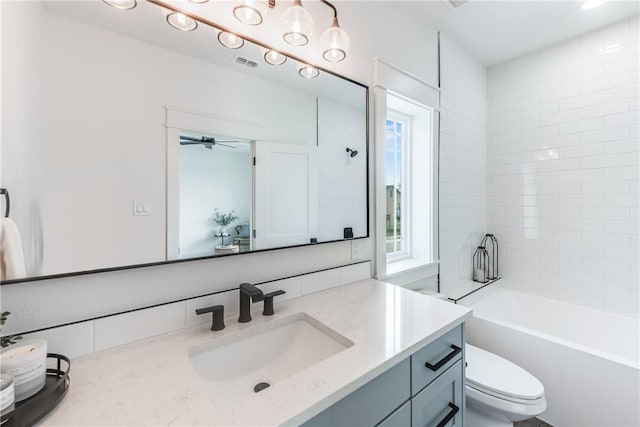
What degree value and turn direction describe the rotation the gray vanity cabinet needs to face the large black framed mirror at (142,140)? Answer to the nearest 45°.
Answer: approximately 135° to its right

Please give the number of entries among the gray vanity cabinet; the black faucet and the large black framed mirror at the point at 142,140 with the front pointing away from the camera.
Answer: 0

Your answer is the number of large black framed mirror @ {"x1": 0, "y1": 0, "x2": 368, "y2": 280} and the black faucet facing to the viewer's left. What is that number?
0

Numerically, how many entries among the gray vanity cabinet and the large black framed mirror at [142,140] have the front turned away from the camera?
0

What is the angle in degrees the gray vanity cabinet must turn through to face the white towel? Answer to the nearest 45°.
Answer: approximately 90° to its right

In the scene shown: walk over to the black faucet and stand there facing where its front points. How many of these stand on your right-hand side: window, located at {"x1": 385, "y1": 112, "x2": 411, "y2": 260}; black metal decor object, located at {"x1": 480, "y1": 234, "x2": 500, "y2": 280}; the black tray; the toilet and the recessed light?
1

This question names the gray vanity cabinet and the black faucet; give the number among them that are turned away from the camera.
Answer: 0

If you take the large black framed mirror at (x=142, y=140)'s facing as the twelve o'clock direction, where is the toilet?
The toilet is roughly at 11 o'clock from the large black framed mirror.

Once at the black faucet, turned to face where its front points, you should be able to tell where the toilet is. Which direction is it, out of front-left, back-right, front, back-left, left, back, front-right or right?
front-left

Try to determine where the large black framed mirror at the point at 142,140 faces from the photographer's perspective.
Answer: facing the viewer and to the right of the viewer

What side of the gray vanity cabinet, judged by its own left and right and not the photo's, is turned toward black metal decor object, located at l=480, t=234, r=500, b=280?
left

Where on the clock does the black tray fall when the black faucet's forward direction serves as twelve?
The black tray is roughly at 3 o'clock from the black faucet.

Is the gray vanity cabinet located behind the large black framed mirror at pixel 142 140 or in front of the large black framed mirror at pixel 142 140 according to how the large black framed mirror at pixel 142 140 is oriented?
in front

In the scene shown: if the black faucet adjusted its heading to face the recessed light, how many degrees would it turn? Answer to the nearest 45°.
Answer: approximately 45° to its left
